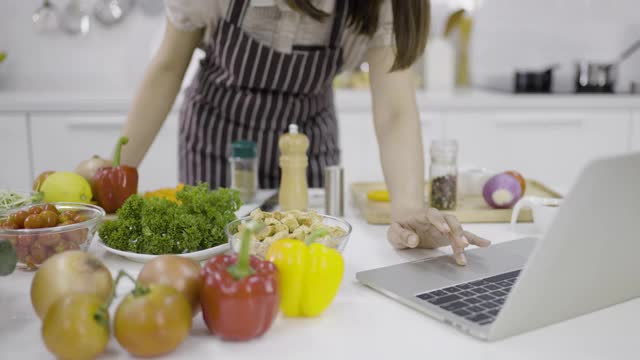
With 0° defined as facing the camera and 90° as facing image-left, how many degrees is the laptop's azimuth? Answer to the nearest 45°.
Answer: approximately 135°

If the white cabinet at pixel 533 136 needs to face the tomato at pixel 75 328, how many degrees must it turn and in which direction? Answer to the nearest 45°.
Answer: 0° — it already faces it

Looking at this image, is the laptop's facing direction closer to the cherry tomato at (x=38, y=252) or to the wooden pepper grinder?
the wooden pepper grinder

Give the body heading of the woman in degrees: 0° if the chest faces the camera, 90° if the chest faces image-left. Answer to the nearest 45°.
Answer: approximately 0°

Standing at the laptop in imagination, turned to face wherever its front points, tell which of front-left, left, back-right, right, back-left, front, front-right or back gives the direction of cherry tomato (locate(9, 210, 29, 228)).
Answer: front-left

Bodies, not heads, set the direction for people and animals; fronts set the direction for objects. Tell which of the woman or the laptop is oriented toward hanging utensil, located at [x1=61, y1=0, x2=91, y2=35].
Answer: the laptop

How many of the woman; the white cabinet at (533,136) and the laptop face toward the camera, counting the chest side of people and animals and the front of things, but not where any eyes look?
2

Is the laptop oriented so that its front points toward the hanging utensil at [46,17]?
yes

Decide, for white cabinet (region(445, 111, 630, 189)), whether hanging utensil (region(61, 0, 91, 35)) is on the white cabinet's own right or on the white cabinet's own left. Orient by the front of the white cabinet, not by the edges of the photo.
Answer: on the white cabinet's own right

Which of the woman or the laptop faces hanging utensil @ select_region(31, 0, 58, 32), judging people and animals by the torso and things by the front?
the laptop

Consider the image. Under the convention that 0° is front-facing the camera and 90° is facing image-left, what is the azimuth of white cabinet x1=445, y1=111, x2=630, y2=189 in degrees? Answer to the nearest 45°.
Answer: approximately 0°

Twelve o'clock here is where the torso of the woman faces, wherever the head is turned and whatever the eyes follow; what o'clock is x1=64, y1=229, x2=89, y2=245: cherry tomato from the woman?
The cherry tomato is roughly at 1 o'clock from the woman.
